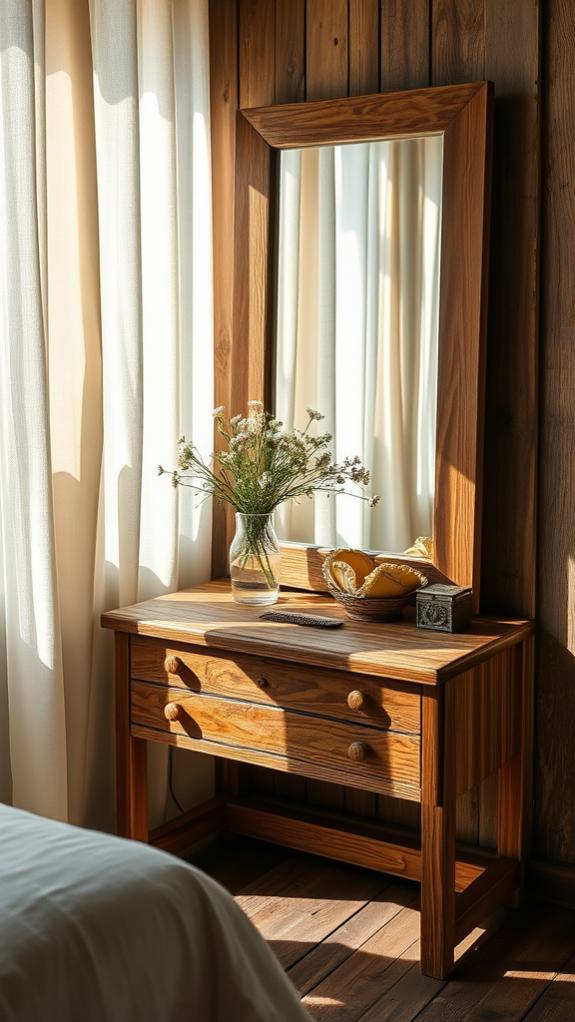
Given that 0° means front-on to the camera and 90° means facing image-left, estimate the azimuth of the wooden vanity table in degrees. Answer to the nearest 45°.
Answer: approximately 45°

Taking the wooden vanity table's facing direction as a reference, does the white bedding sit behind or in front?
in front
